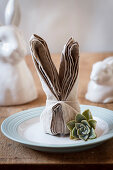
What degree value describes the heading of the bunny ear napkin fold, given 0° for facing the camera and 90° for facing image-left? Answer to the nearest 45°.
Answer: approximately 0°
